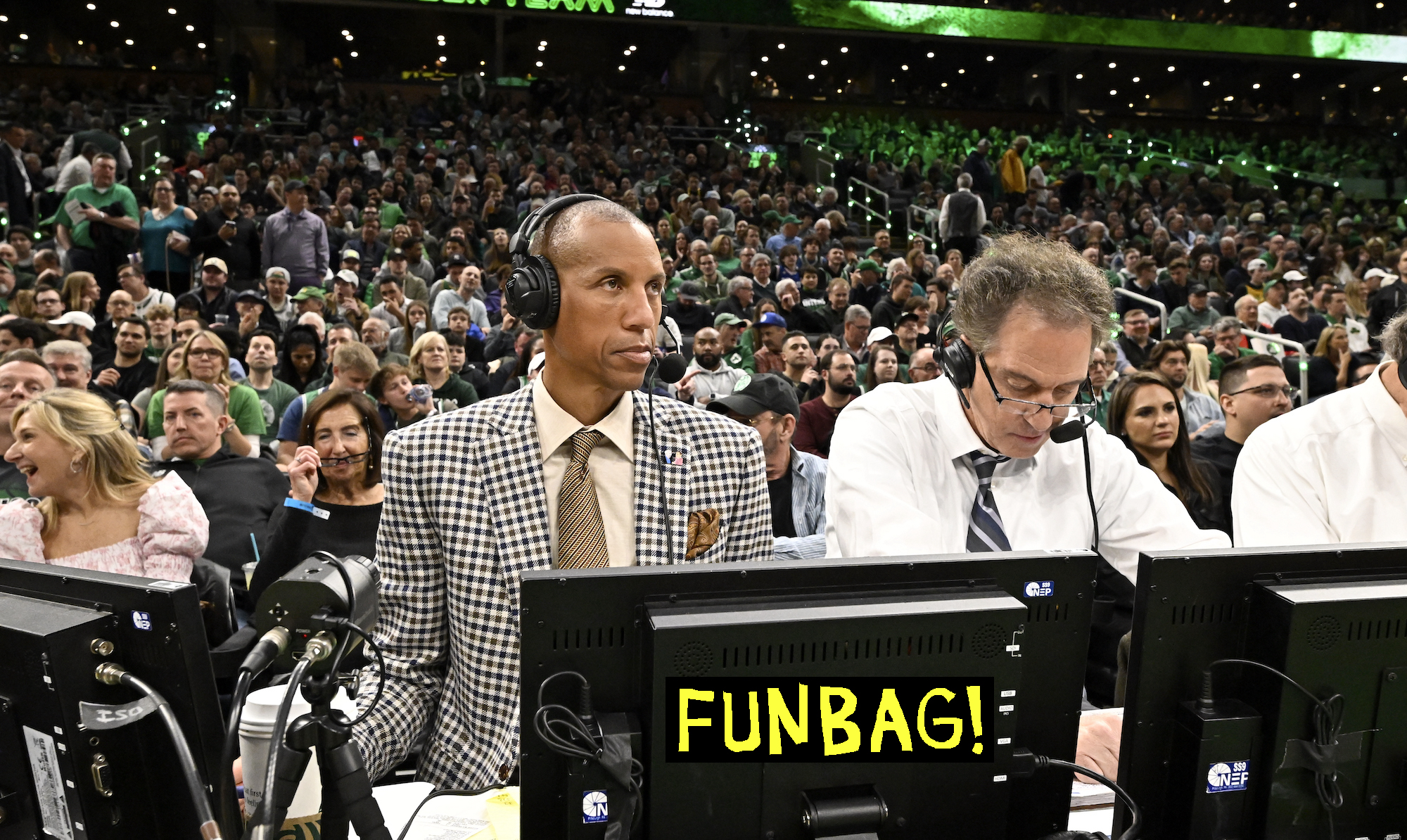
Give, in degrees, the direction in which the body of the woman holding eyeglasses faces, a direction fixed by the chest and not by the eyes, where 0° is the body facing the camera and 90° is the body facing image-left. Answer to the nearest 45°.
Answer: approximately 0°

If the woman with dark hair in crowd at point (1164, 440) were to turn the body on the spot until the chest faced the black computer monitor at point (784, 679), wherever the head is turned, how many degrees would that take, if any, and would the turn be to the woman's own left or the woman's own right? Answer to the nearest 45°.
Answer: approximately 45° to the woman's own right

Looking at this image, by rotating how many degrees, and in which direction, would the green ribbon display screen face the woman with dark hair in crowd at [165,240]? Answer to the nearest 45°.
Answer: approximately 45° to its right

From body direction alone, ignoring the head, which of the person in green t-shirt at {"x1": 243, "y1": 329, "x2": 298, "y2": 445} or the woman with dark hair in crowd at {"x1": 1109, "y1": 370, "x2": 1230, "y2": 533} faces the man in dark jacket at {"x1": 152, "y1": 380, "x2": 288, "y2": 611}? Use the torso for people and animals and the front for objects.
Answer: the person in green t-shirt

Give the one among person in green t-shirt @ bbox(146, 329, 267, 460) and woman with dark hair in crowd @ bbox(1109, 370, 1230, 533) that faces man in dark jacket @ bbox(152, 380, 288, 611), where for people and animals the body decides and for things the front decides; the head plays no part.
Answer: the person in green t-shirt

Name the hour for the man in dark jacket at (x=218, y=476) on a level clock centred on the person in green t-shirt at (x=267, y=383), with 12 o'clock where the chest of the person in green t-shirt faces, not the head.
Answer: The man in dark jacket is roughly at 12 o'clock from the person in green t-shirt.

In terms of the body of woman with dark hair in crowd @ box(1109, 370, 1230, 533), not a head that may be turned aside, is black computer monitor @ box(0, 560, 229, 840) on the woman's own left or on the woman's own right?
on the woman's own right

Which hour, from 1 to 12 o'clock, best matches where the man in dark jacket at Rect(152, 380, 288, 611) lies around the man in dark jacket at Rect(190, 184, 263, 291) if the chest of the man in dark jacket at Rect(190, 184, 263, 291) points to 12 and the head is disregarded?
the man in dark jacket at Rect(152, 380, 288, 611) is roughly at 12 o'clock from the man in dark jacket at Rect(190, 184, 263, 291).

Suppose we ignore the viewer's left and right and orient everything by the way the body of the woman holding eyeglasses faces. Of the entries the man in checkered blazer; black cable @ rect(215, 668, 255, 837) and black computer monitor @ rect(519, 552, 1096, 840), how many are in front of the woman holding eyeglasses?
3
